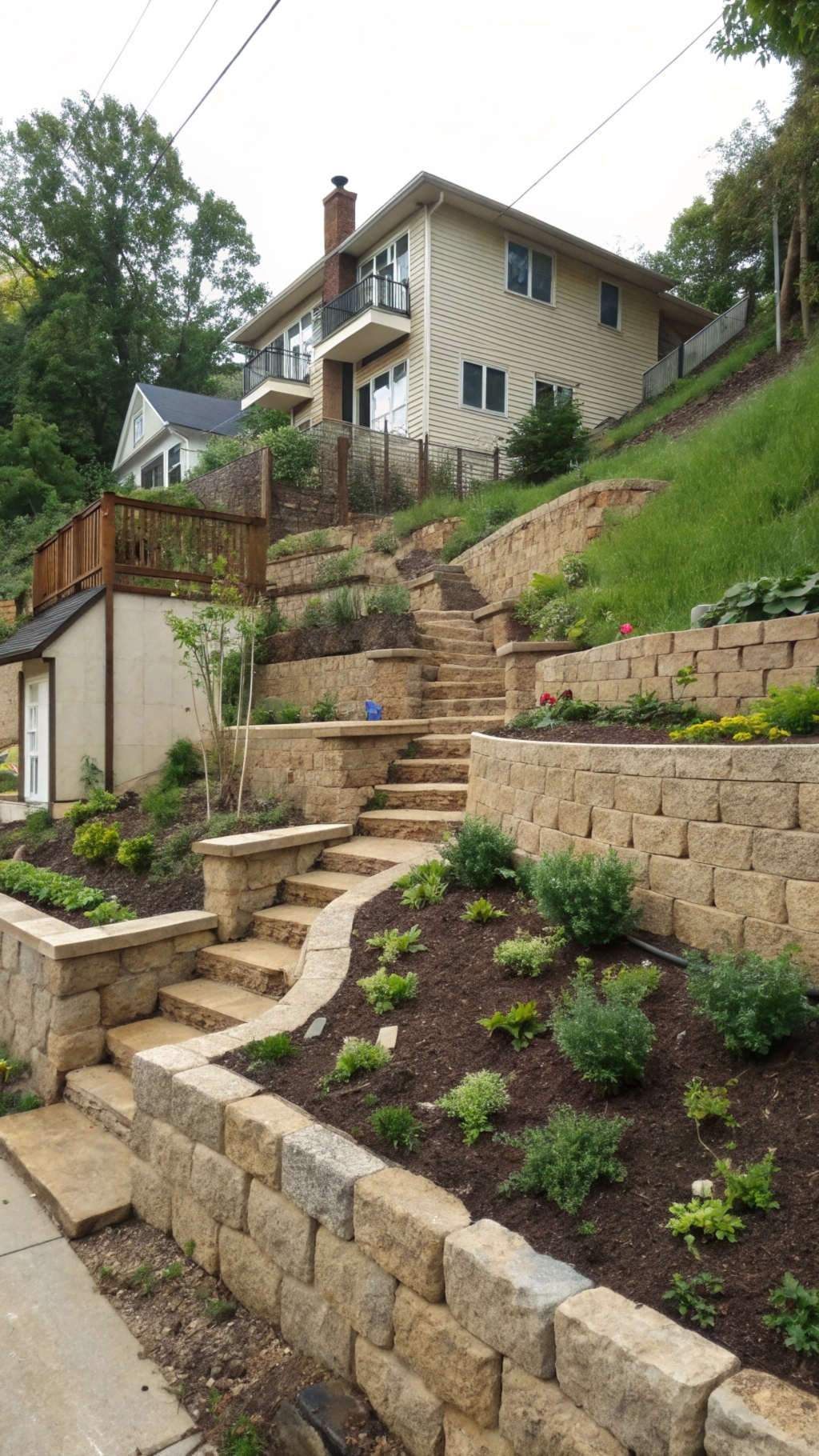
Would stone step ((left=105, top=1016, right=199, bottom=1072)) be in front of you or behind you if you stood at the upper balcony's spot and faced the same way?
in front

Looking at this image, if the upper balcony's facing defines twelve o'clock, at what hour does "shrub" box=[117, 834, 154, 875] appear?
The shrub is roughly at 11 o'clock from the upper balcony.

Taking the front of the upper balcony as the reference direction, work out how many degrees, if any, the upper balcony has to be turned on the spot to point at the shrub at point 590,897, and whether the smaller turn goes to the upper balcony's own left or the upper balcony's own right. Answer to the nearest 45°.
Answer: approximately 45° to the upper balcony's own left

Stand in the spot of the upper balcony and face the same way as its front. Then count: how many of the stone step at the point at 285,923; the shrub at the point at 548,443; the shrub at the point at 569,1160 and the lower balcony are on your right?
1

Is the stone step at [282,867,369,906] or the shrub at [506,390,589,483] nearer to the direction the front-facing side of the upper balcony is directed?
the stone step

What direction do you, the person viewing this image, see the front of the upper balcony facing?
facing the viewer and to the left of the viewer

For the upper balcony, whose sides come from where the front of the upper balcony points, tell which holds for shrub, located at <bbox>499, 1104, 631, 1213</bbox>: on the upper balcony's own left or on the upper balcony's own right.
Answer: on the upper balcony's own left

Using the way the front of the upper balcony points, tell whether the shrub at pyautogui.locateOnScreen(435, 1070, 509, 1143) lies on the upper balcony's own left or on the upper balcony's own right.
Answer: on the upper balcony's own left

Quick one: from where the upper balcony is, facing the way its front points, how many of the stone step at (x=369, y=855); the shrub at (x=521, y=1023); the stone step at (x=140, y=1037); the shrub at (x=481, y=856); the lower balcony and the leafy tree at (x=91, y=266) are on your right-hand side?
2

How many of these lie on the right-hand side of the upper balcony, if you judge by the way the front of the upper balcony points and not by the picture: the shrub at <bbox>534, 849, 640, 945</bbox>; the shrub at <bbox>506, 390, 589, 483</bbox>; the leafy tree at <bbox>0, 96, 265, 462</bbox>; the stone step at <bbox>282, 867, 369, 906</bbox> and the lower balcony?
2

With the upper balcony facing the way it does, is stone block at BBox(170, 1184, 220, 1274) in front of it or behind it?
in front

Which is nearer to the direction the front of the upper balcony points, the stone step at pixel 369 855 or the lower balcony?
the stone step

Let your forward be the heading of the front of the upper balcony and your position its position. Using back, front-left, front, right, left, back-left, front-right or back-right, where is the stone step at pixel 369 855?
front-left

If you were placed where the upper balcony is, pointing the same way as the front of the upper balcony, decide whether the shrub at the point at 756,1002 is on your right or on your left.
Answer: on your left

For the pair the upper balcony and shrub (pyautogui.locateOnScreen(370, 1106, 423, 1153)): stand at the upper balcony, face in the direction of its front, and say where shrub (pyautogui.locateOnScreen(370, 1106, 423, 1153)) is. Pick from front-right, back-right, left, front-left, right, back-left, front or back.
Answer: front-left
